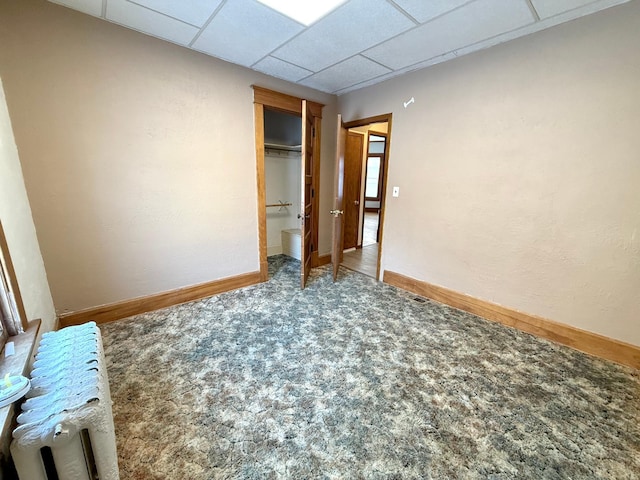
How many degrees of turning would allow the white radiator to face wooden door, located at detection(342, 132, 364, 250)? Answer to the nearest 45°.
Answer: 0° — it already faces it

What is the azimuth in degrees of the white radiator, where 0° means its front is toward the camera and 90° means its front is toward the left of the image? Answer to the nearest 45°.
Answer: approximately 270°
